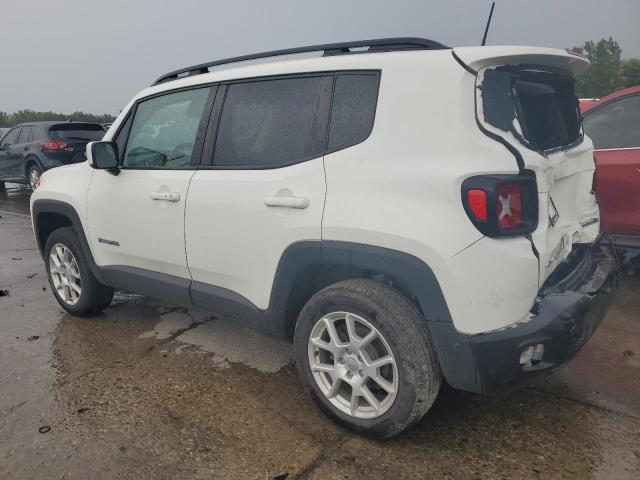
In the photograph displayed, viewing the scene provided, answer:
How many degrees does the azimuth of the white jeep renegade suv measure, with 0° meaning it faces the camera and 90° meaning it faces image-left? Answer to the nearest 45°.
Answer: approximately 135°

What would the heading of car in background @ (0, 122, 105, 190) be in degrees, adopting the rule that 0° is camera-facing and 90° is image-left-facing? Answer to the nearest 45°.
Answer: approximately 135°

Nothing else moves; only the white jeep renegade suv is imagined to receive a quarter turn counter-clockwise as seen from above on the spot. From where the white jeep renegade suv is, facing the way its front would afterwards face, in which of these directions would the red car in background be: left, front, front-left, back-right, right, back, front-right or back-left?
back

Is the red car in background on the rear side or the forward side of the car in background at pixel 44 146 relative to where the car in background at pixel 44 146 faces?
on the rear side

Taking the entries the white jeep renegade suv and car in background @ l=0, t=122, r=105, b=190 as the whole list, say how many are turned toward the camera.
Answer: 0

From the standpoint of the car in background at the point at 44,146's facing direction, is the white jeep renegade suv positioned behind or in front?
behind

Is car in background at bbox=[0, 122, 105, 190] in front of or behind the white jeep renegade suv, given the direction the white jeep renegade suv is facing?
in front
